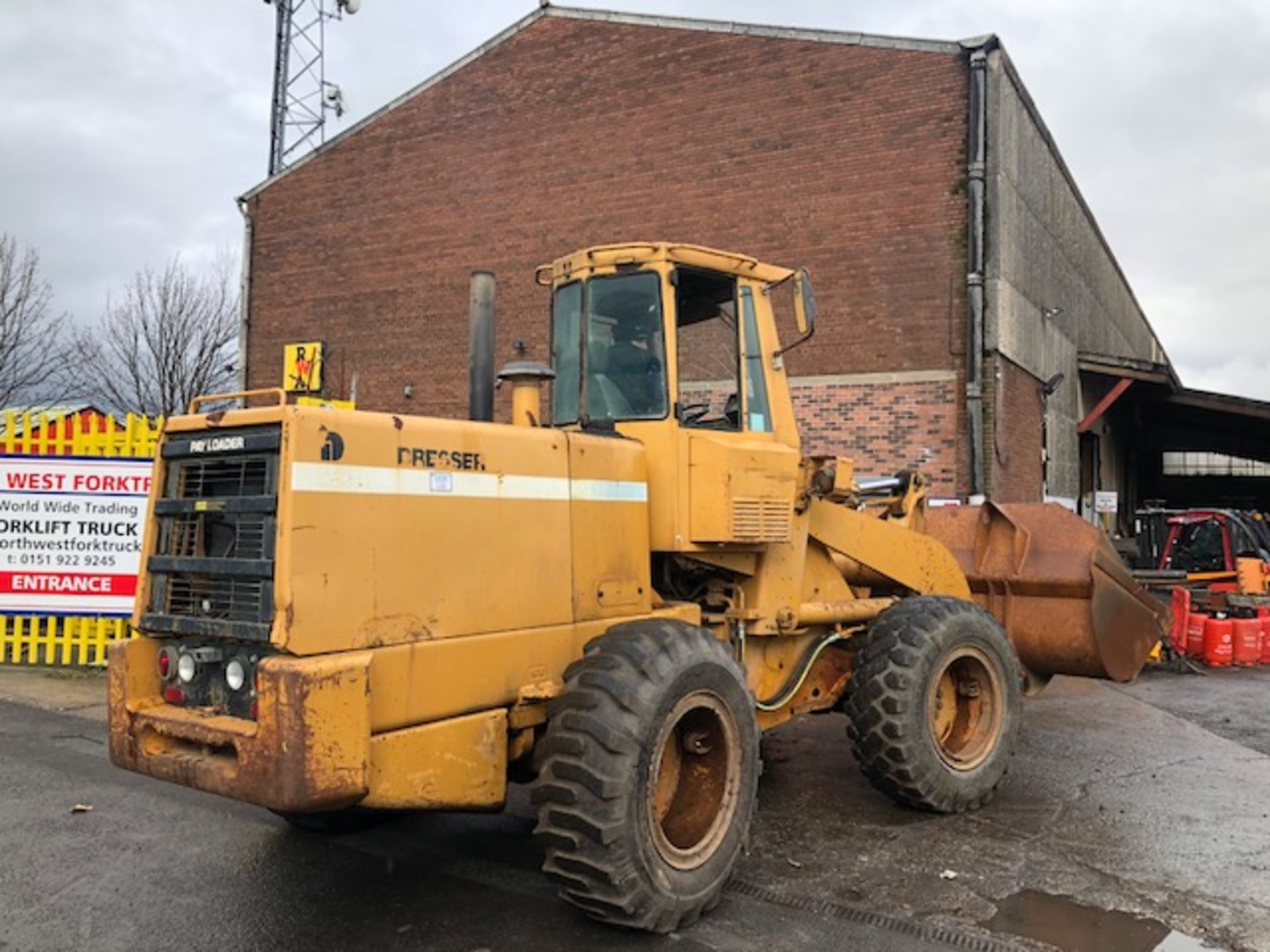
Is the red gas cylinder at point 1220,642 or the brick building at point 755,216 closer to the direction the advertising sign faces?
the red gas cylinder

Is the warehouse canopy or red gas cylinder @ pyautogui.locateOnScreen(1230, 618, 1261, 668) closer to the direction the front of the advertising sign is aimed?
the red gas cylinder

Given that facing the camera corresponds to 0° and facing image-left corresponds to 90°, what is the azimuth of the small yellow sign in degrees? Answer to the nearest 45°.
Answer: approximately 0°

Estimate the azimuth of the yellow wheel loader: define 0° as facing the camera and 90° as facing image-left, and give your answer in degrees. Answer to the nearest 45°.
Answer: approximately 225°

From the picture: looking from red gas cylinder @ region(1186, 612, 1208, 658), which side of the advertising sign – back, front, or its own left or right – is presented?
left

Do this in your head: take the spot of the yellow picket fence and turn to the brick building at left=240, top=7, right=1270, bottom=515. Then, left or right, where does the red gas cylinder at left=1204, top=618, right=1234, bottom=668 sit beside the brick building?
right

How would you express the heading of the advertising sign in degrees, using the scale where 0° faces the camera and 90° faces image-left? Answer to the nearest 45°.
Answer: approximately 0°

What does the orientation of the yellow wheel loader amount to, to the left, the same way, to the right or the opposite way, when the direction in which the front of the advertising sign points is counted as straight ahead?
to the left

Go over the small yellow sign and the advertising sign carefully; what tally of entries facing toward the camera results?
2

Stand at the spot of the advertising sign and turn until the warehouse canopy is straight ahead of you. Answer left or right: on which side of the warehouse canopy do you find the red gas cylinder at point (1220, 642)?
right

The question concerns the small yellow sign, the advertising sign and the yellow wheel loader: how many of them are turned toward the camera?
2

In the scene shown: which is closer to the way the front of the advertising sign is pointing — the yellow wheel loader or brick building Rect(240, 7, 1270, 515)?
the yellow wheel loader

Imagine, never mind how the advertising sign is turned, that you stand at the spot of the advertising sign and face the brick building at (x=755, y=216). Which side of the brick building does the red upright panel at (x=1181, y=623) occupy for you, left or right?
right

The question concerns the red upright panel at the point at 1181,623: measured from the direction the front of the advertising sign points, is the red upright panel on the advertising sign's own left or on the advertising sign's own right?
on the advertising sign's own left
